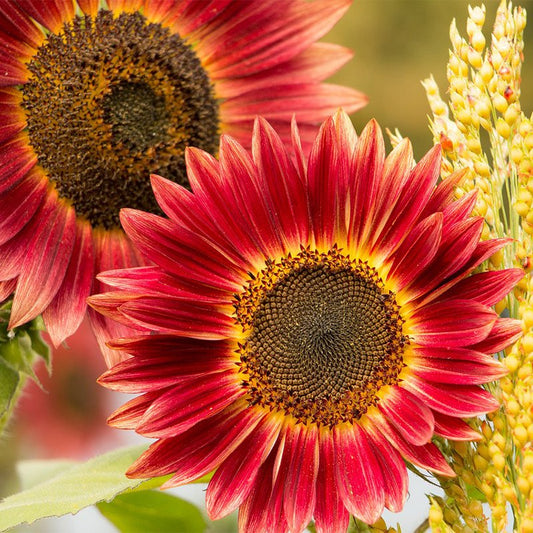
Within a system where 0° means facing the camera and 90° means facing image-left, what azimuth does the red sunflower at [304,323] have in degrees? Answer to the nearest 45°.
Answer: approximately 0°

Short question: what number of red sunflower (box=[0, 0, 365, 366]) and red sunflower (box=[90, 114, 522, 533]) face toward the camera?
2

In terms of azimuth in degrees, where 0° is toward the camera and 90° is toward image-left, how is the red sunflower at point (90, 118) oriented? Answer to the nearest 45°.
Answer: approximately 0°
